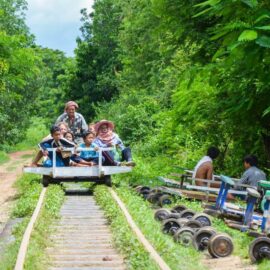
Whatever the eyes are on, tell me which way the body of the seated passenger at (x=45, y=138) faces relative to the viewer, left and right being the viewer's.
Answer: facing the viewer and to the left of the viewer

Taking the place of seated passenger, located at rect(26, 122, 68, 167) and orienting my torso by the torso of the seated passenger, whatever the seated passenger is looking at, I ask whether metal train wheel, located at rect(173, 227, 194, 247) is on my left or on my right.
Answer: on my left

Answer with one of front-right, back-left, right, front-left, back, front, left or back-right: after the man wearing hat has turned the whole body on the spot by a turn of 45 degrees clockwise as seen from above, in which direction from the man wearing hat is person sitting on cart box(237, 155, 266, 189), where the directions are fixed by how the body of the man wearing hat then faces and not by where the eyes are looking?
left

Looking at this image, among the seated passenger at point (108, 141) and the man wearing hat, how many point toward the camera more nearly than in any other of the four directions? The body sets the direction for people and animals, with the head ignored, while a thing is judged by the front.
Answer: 2

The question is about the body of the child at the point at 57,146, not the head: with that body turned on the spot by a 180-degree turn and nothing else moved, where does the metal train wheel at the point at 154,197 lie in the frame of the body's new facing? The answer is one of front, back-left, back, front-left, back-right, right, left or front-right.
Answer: back-right

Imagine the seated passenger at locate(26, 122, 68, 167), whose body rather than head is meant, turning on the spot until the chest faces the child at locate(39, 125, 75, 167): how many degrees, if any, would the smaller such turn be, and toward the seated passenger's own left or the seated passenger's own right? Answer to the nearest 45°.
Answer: approximately 90° to the seated passenger's own left

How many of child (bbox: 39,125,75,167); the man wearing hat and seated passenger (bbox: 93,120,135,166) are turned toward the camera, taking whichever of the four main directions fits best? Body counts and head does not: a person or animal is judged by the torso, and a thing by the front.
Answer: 3

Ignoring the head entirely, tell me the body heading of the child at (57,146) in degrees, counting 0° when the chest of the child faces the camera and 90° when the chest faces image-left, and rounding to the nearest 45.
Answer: approximately 0°

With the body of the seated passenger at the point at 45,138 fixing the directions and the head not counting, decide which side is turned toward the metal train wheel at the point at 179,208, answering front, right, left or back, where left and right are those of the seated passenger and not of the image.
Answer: left
